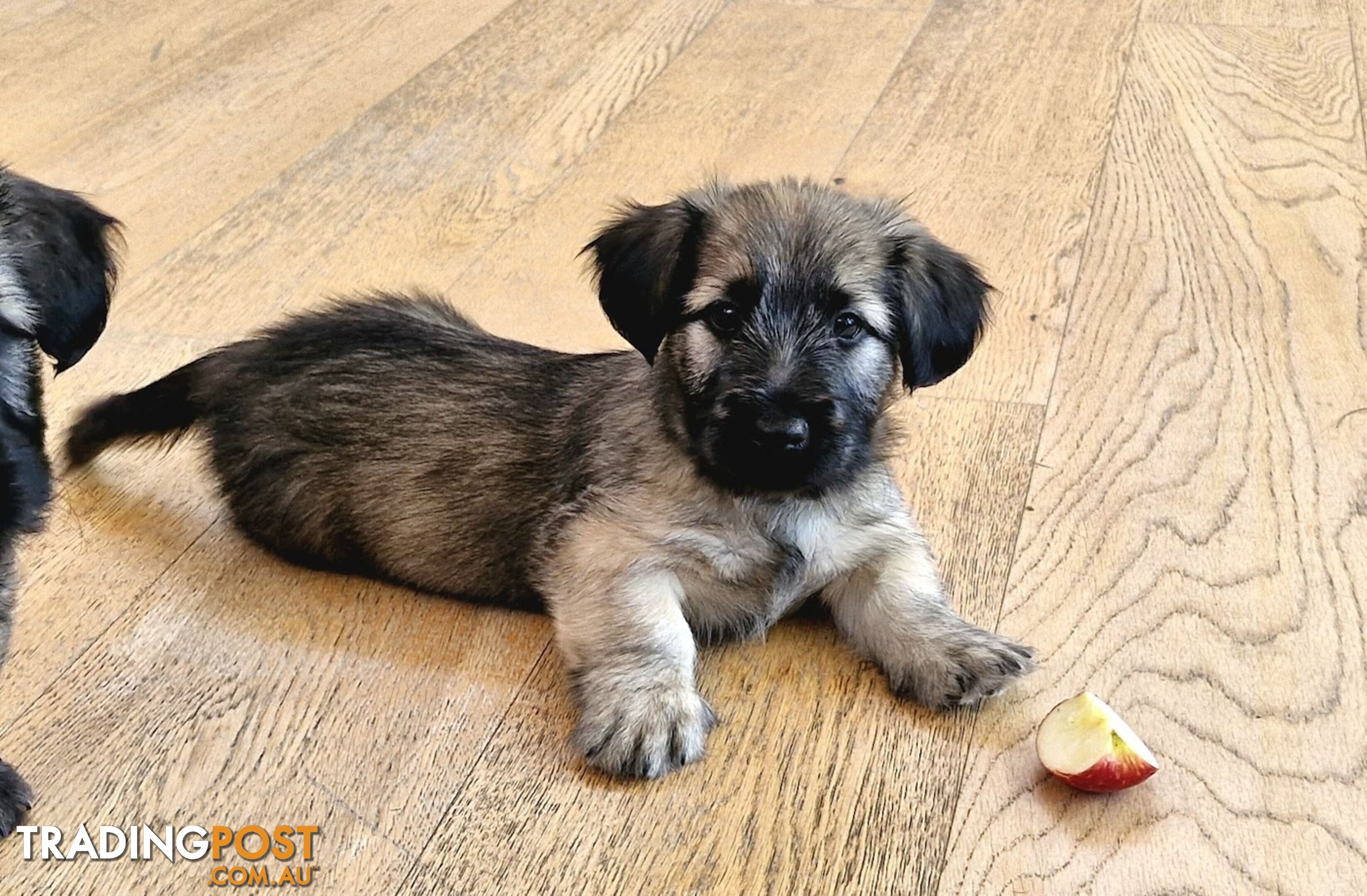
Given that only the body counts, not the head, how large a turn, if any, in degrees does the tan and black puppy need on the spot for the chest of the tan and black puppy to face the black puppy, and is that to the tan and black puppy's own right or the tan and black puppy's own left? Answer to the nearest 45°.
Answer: approximately 135° to the tan and black puppy's own right

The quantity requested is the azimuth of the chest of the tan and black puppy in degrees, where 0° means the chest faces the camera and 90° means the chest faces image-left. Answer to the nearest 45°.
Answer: approximately 315°

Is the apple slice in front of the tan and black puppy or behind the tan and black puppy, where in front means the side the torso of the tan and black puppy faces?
in front

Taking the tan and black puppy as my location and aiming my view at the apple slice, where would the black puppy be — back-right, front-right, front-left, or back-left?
back-right
